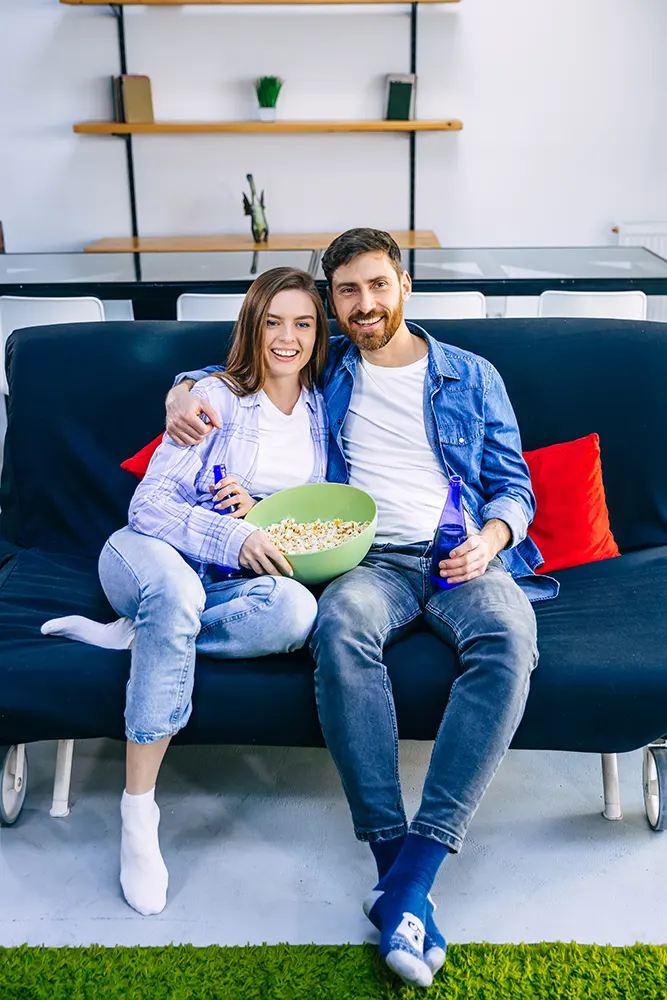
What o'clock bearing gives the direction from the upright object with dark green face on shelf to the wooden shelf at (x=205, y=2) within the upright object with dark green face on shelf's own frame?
The wooden shelf is roughly at 3 o'clock from the upright object with dark green face on shelf.

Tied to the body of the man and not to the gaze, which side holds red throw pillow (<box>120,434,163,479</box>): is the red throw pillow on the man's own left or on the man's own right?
on the man's own right

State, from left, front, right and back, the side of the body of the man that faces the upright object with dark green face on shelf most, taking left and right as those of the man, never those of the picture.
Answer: back

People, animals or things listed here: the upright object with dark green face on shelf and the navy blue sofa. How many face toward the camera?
2

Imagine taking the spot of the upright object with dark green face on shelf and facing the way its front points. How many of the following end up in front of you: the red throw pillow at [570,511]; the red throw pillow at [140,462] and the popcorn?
3

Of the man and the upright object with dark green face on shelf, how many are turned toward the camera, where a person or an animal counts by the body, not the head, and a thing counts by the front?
2

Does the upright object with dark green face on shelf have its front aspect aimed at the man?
yes

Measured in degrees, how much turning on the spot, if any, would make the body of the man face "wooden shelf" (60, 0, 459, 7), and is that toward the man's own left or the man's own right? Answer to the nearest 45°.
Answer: approximately 180°

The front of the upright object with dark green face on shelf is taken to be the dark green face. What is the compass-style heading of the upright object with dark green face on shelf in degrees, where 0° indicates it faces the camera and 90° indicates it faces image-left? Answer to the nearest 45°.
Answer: approximately 0°

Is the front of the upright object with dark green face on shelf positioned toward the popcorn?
yes

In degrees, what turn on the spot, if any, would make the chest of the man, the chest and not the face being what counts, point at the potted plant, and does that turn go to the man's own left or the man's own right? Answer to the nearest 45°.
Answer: approximately 180°
